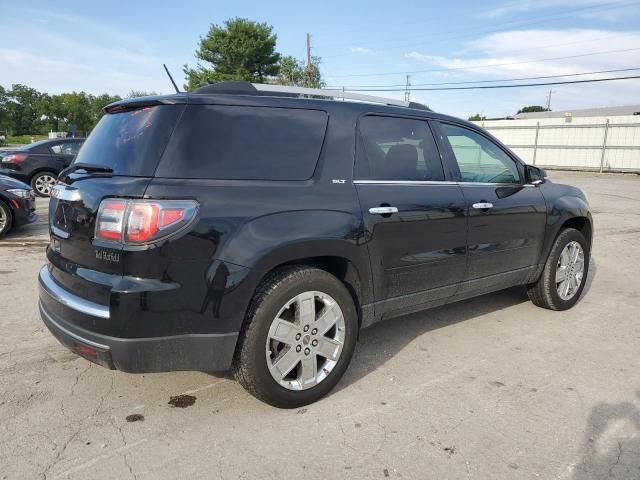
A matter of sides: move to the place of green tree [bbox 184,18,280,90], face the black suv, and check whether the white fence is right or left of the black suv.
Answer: left

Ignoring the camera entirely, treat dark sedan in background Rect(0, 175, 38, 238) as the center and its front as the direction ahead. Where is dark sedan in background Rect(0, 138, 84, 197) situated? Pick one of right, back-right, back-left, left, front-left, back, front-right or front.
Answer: back-left

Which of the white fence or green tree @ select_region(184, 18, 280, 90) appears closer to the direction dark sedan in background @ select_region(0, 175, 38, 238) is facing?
the white fence

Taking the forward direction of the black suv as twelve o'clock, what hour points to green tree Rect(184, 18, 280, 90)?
The green tree is roughly at 10 o'clock from the black suv.

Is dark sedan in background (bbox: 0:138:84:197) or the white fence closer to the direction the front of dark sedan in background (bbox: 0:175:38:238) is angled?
the white fence

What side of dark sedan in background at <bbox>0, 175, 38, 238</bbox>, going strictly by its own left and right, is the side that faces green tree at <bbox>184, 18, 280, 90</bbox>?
left

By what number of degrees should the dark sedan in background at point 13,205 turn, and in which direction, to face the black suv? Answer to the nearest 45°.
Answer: approximately 45° to its right

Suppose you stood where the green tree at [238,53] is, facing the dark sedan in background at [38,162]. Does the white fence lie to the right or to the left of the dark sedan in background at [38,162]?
left

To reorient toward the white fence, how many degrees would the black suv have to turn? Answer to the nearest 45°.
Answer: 0° — it already faces it

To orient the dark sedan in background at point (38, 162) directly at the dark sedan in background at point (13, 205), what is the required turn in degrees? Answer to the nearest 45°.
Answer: approximately 135° to its right

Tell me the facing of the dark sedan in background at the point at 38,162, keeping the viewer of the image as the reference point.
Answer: facing away from the viewer and to the right of the viewer

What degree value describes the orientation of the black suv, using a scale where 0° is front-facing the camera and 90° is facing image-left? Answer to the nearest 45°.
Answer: approximately 225°
